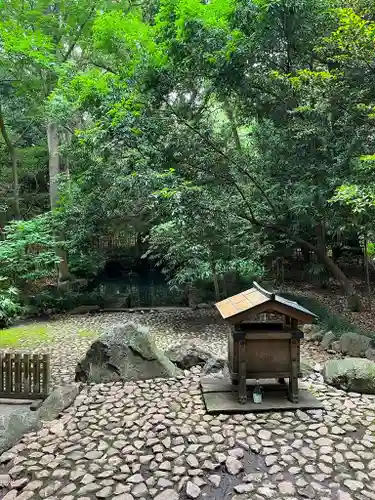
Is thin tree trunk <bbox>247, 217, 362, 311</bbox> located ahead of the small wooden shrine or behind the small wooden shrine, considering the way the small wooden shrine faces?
behind

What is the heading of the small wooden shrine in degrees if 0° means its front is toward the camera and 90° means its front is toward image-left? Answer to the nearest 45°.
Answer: approximately 0°

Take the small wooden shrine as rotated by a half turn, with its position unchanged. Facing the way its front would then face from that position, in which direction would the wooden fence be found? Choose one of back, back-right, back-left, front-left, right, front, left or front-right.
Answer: left

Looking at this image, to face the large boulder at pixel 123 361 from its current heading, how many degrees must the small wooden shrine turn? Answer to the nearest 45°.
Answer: approximately 90° to its right

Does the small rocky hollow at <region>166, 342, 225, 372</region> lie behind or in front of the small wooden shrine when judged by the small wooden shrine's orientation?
behind

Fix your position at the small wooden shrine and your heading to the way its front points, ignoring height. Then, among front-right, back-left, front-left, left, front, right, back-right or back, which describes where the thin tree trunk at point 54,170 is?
back-right

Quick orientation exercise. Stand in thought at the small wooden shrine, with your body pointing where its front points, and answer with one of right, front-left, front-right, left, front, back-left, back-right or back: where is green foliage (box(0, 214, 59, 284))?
back-right

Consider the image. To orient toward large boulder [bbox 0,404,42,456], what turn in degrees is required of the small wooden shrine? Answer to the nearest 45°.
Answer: approximately 90° to its right

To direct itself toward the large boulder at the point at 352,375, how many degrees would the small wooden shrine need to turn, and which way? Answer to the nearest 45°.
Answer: approximately 135° to its left
